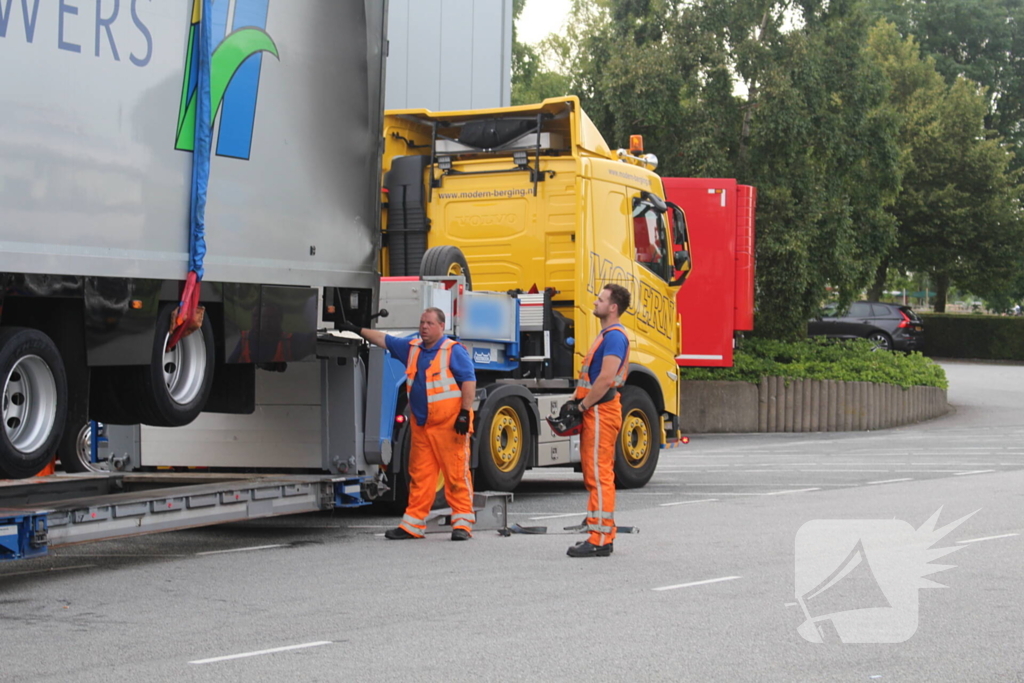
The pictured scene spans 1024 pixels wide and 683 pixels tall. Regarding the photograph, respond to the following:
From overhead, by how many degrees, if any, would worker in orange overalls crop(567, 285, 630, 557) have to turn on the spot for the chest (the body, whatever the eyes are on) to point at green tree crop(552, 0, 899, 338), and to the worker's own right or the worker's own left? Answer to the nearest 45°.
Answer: approximately 90° to the worker's own right

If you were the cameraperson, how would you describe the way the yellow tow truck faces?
facing away from the viewer and to the right of the viewer

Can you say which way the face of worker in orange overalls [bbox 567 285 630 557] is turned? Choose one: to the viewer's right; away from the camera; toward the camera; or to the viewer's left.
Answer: to the viewer's left

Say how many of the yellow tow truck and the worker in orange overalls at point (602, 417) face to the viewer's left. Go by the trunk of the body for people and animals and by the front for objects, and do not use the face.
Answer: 1

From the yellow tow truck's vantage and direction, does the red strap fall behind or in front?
behind

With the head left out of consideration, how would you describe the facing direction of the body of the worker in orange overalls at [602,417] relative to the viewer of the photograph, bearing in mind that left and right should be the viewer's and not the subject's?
facing to the left of the viewer

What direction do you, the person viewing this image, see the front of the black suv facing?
facing away from the viewer and to the left of the viewer

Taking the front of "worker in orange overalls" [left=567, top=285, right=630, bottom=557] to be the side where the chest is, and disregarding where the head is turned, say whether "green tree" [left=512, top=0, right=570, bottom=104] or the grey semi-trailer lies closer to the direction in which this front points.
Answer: the grey semi-trailer
